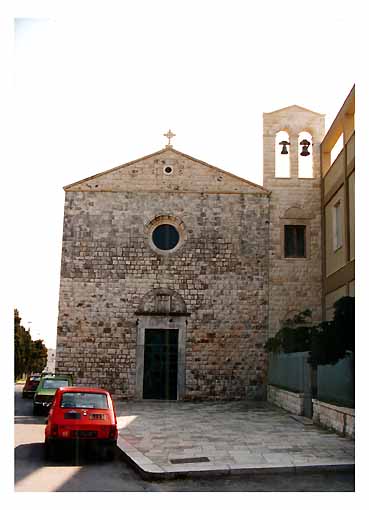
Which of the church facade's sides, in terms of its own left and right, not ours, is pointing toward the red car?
front

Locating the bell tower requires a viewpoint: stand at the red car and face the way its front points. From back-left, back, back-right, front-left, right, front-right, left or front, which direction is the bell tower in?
front-right

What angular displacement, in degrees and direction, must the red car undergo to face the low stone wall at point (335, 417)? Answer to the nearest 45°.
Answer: approximately 90° to its right

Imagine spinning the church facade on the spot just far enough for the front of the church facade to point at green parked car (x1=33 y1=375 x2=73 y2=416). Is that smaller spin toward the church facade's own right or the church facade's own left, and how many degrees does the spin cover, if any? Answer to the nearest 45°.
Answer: approximately 45° to the church facade's own right

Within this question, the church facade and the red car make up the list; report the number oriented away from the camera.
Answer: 1

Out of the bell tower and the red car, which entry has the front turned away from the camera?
the red car

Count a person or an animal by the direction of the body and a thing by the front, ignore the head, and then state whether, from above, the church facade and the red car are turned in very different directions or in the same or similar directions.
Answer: very different directions

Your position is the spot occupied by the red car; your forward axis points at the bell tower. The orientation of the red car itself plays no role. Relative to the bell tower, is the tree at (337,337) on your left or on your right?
right

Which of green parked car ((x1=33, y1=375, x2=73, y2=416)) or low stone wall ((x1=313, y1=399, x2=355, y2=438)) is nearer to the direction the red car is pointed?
the green parked car

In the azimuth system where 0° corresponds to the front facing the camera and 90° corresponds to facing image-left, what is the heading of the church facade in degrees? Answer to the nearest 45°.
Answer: approximately 0°

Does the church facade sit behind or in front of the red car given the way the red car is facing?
in front

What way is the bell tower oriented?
toward the camera

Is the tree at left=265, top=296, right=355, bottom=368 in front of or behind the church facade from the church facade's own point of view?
in front

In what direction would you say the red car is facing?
away from the camera

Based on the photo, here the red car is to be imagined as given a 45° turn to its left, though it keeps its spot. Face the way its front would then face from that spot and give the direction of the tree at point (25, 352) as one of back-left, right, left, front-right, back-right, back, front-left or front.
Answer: front-right
